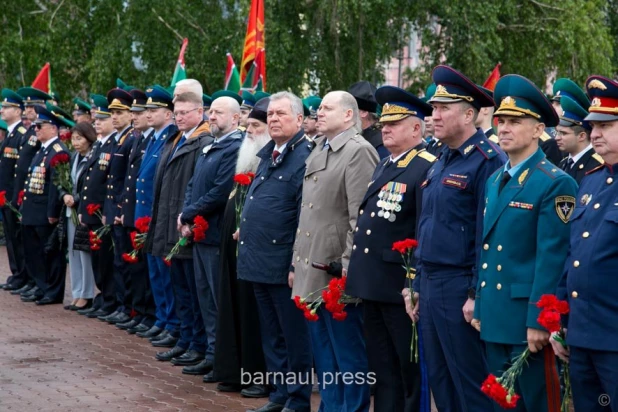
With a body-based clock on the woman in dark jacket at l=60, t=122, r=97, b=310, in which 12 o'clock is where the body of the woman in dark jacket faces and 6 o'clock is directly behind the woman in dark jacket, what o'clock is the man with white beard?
The man with white beard is roughly at 10 o'clock from the woman in dark jacket.

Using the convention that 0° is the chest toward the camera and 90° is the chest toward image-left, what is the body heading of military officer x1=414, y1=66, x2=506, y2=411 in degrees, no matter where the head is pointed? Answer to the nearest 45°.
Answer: approximately 45°

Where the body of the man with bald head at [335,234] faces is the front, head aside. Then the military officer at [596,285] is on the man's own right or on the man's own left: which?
on the man's own left

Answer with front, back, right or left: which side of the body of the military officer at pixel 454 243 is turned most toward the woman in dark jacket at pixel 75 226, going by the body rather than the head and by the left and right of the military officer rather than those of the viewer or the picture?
right

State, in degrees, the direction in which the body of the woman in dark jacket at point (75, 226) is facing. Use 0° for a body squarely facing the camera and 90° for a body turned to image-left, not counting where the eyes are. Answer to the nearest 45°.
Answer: approximately 45°

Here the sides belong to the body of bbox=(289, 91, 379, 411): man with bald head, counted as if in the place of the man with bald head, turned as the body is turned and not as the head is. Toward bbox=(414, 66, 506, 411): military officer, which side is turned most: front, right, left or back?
left
